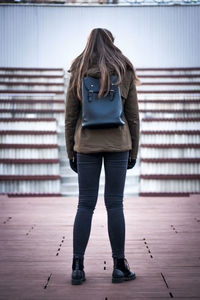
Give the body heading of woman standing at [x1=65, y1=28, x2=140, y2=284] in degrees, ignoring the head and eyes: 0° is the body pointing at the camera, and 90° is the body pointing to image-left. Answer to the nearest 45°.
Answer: approximately 180°

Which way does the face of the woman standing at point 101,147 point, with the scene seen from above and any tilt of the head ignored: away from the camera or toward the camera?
away from the camera
